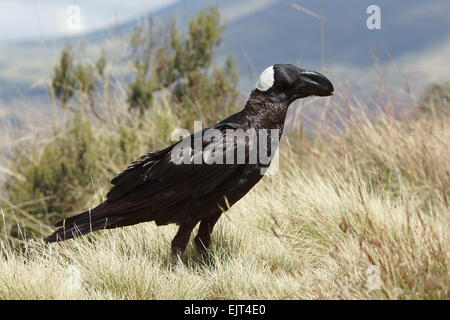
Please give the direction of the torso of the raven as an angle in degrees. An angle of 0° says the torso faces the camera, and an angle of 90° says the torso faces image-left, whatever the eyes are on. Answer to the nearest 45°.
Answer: approximately 270°
